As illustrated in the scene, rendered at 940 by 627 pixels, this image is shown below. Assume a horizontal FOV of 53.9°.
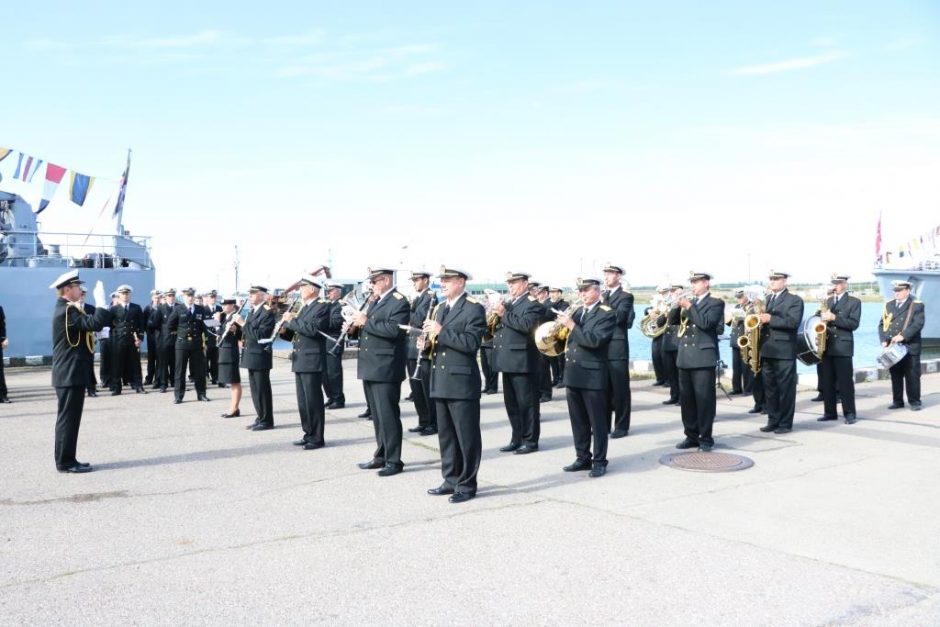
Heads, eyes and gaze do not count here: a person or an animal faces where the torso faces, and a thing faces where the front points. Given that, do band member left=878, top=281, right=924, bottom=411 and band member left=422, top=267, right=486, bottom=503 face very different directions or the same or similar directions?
same or similar directions

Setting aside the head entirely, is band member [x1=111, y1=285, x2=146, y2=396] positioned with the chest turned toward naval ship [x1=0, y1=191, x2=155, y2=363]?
no

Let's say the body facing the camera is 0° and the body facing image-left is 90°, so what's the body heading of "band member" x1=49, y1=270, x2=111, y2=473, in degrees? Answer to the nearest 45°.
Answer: approximately 270°

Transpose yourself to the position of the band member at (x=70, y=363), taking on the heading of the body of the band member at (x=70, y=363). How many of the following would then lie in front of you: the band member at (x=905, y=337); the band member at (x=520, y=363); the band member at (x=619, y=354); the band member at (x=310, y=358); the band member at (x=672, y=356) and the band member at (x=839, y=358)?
6

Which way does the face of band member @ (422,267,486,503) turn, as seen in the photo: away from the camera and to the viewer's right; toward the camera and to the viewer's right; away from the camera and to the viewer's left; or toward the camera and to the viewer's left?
toward the camera and to the viewer's left

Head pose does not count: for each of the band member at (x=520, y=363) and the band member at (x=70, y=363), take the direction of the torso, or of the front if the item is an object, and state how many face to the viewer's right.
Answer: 1

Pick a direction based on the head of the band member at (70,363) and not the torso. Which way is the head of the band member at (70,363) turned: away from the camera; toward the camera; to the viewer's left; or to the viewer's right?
to the viewer's right

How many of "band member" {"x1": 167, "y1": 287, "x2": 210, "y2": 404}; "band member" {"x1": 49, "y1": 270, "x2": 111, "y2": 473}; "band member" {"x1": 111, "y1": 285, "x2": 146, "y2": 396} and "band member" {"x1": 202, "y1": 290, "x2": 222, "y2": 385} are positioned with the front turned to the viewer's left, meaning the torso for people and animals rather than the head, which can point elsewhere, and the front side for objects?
0

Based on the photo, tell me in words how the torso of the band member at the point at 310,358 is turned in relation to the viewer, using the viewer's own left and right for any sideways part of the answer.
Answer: facing to the left of the viewer

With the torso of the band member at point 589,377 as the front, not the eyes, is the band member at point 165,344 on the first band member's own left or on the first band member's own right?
on the first band member's own right

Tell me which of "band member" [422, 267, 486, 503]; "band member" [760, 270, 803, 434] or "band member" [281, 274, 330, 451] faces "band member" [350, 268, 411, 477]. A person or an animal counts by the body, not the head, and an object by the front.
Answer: "band member" [760, 270, 803, 434]

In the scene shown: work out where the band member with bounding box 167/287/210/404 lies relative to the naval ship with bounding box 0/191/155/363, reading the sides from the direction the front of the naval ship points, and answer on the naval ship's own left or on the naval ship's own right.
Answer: on the naval ship's own left

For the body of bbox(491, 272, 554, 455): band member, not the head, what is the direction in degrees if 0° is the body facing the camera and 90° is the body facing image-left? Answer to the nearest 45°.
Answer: approximately 45°

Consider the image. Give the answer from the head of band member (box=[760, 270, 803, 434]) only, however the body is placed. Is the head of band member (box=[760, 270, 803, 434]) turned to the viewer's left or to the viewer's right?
to the viewer's left

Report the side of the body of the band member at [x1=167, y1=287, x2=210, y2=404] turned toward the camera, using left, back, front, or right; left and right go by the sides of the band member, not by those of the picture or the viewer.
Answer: front

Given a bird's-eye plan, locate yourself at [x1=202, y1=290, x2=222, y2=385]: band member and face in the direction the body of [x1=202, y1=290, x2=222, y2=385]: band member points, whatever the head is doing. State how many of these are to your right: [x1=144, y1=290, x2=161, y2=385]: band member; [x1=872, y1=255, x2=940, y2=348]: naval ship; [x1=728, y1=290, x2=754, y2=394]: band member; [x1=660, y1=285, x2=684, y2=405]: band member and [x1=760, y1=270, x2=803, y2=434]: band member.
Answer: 1

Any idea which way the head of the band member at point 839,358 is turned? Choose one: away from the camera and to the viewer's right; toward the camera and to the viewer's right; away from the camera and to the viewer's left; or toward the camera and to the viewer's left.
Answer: toward the camera and to the viewer's left
